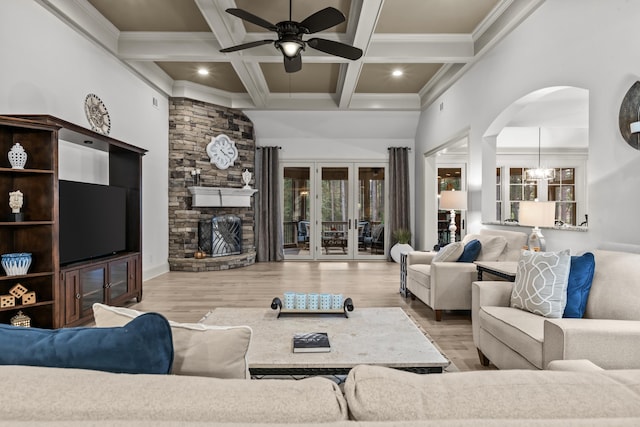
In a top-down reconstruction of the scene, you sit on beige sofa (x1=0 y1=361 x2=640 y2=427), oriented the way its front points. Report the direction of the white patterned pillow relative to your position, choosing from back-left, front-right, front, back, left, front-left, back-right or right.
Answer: front-right

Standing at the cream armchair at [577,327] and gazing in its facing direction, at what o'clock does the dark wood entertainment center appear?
The dark wood entertainment center is roughly at 1 o'clock from the cream armchair.

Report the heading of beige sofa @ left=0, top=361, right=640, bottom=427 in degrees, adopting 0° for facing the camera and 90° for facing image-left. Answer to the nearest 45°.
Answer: approximately 180°

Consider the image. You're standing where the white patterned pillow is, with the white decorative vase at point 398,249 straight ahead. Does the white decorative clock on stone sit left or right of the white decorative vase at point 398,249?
left

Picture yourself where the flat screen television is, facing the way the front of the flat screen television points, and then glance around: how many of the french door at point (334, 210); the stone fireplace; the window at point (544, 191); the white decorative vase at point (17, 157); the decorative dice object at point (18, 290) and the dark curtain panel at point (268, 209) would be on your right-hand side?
2

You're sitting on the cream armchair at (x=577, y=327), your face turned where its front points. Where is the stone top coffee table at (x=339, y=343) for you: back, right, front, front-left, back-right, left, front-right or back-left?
front

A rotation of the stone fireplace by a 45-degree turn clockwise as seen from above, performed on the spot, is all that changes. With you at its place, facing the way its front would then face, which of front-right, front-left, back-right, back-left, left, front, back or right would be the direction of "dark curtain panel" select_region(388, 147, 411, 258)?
left

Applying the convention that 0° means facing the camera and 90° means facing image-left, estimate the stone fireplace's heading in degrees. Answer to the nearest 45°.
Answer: approximately 315°

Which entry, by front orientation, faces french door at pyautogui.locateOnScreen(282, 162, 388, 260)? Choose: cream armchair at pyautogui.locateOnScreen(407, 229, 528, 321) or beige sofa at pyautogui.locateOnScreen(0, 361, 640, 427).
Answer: the beige sofa

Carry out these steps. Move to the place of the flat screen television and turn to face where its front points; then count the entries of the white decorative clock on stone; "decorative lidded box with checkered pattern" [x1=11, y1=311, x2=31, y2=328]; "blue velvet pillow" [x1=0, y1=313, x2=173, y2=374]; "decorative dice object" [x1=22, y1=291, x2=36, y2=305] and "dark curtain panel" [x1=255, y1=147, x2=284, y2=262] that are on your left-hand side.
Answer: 2

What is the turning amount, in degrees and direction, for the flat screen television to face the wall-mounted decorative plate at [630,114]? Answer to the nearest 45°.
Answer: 0° — it already faces it

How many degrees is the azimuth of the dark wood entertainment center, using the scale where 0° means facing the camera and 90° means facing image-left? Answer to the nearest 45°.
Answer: approximately 315°

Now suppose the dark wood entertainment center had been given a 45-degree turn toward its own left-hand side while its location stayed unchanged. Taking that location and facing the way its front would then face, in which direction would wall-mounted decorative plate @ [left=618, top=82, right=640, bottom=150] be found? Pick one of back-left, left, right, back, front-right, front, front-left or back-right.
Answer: front-right

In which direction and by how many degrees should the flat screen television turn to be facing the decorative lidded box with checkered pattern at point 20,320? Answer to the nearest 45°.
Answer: approximately 90° to its right

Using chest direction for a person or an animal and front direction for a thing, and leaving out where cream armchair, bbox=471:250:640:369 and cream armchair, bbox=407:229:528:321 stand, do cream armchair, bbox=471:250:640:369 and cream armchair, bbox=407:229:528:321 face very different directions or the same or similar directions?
same or similar directions

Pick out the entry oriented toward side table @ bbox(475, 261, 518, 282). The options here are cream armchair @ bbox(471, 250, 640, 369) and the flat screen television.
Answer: the flat screen television

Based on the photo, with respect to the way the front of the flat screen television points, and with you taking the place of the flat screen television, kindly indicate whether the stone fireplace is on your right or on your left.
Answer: on your left

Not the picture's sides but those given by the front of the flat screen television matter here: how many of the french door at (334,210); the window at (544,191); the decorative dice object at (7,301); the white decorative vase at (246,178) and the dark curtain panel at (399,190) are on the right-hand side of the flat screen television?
1

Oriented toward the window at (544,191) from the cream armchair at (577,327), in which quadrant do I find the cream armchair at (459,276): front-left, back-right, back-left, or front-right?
front-left
